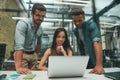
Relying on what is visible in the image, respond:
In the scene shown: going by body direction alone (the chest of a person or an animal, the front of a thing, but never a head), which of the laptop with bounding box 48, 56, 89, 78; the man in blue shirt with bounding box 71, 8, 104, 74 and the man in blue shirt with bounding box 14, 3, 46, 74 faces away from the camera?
the laptop

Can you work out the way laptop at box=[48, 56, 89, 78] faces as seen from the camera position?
facing away from the viewer

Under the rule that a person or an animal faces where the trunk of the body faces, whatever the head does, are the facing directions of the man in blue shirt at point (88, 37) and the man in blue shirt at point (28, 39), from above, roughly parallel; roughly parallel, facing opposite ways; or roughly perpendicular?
roughly perpendicular

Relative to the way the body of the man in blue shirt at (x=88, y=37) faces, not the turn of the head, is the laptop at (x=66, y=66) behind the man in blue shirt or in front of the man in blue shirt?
in front

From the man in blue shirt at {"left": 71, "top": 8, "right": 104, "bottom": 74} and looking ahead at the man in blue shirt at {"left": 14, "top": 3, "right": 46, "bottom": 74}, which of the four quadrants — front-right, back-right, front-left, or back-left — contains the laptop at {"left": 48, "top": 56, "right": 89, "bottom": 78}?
front-left

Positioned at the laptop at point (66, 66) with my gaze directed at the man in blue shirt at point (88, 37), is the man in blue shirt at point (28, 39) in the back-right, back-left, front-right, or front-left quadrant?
front-left

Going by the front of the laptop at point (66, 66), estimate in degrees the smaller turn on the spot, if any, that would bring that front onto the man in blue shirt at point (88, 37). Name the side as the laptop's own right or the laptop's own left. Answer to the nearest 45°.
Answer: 0° — it already faces them

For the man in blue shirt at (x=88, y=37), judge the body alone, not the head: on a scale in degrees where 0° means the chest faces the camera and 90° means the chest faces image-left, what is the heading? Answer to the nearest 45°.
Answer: approximately 45°

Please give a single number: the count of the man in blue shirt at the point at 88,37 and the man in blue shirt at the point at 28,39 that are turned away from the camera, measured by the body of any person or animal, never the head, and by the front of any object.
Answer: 0

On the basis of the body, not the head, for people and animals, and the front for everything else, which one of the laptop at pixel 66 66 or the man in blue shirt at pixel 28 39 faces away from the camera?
the laptop

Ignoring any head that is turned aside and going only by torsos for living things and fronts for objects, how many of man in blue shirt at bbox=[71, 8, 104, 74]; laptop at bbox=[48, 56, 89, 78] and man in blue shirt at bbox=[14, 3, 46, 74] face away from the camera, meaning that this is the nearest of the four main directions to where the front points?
1

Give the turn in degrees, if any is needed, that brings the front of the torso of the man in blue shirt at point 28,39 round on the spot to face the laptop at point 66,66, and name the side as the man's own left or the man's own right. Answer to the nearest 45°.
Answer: approximately 45° to the man's own right

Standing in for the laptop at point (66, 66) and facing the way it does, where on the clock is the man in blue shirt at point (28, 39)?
The man in blue shirt is roughly at 11 o'clock from the laptop.

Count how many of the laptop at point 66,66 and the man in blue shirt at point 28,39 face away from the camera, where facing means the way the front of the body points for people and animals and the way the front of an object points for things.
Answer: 1
